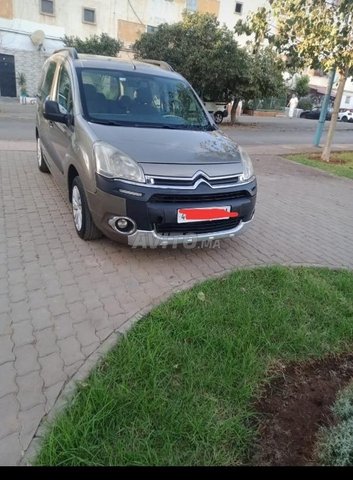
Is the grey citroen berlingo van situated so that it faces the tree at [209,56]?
no

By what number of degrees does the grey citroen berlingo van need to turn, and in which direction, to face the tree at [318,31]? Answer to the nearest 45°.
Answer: approximately 90° to its left

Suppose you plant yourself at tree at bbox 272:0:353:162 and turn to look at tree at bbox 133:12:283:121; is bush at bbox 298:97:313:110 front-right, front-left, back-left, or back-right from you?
front-right

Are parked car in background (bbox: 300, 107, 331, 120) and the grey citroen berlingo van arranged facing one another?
no

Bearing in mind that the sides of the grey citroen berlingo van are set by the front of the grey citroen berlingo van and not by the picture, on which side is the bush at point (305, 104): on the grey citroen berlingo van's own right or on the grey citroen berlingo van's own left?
on the grey citroen berlingo van's own left

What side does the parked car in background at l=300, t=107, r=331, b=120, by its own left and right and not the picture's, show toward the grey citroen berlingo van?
left

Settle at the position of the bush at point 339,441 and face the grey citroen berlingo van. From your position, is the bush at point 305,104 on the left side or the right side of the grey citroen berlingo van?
right

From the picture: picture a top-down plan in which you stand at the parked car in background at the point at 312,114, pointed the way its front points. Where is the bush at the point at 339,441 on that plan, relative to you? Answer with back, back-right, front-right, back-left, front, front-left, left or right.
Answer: left

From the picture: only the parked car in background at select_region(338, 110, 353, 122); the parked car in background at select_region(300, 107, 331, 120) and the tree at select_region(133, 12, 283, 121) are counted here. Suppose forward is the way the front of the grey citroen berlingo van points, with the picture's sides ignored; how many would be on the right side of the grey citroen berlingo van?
0

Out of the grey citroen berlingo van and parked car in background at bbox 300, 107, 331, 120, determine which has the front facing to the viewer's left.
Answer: the parked car in background

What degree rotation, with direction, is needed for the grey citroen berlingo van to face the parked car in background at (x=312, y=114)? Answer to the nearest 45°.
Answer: approximately 90° to its left

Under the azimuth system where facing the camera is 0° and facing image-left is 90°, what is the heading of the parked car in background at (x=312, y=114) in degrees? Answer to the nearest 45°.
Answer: approximately 90°

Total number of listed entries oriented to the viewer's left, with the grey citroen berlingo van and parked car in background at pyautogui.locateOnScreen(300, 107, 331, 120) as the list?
1

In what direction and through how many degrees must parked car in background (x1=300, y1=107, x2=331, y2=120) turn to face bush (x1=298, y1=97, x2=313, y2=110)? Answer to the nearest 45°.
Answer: approximately 90° to its right
